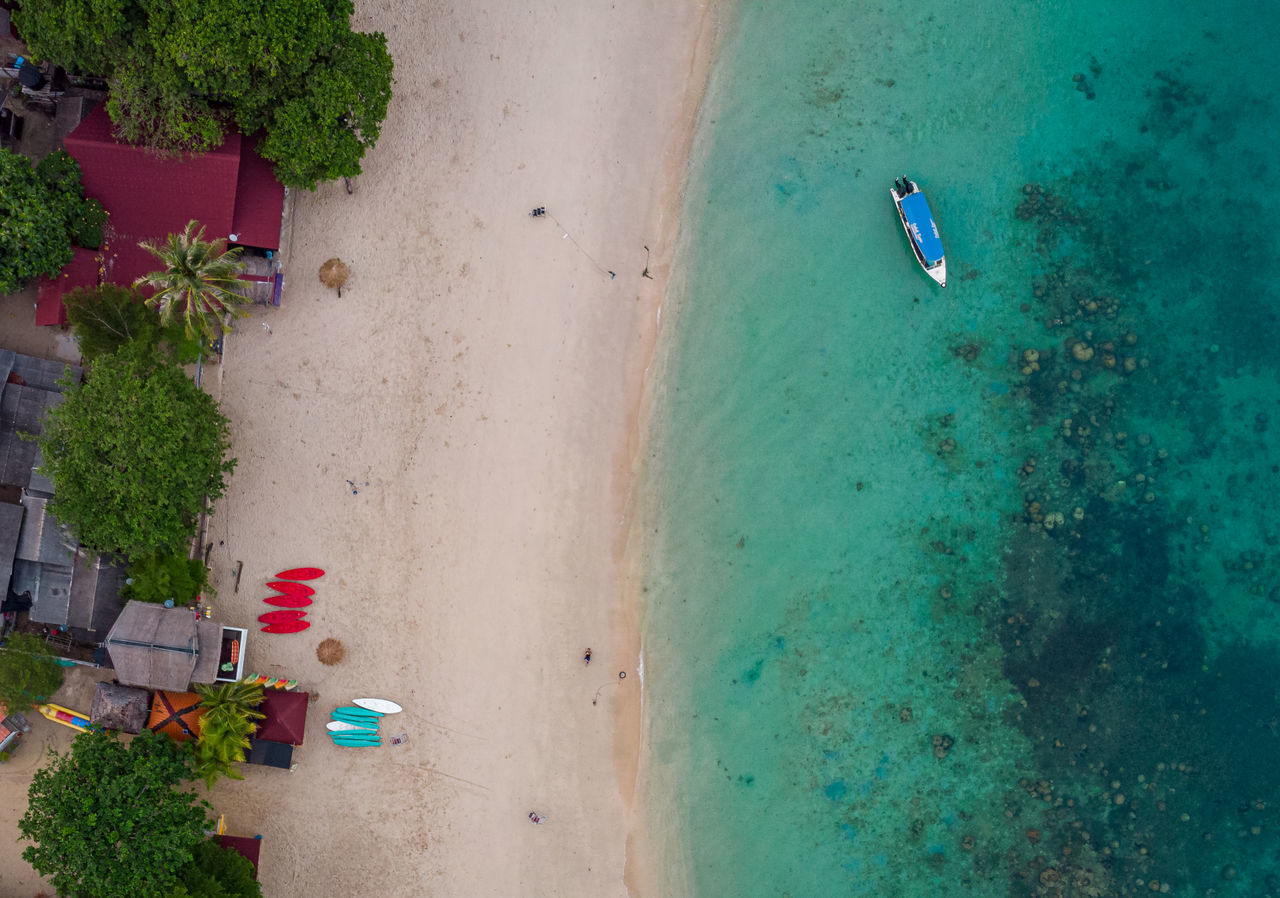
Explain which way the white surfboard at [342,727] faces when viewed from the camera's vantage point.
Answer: facing to the left of the viewer
